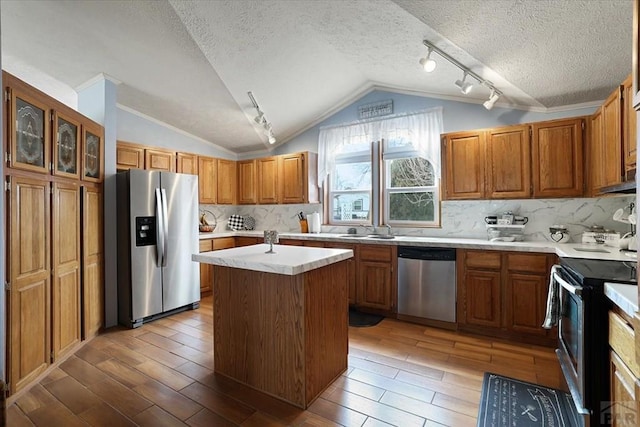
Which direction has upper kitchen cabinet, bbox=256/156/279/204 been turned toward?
toward the camera

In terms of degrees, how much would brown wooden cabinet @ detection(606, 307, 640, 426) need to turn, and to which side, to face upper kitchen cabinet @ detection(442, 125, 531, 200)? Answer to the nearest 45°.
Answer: approximately 45° to its right

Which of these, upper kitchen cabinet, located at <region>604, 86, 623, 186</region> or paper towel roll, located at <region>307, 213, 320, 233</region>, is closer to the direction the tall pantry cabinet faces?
the upper kitchen cabinet

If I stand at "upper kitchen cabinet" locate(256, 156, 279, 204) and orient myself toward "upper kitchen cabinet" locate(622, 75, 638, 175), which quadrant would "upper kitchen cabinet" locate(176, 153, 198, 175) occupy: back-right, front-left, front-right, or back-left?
back-right

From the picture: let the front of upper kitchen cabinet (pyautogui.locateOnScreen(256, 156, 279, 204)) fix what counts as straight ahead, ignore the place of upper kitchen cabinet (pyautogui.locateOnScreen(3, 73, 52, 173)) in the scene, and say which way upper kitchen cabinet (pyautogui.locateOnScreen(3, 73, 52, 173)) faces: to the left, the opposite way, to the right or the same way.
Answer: to the left

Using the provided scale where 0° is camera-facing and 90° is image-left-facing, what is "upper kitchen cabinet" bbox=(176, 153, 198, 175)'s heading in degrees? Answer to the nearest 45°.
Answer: approximately 315°

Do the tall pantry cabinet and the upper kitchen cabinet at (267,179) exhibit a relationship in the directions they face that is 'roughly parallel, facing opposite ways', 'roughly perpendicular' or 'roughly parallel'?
roughly perpendicular

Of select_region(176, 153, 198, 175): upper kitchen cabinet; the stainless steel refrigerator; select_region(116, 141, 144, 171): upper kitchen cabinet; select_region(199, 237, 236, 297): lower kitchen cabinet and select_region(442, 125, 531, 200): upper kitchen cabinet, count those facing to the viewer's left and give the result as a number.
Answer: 0

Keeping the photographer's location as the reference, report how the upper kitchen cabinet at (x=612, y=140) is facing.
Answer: facing to the left of the viewer

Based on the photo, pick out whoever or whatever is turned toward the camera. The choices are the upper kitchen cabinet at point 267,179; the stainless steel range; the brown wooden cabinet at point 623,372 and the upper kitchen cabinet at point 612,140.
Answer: the upper kitchen cabinet at point 267,179

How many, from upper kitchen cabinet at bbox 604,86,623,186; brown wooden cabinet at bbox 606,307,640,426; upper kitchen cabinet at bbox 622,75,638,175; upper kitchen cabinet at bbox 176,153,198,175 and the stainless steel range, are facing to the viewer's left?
4

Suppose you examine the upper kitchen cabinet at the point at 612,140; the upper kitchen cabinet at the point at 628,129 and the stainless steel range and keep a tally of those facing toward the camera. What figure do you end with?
0

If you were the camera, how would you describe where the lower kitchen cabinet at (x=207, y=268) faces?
facing the viewer and to the right of the viewer

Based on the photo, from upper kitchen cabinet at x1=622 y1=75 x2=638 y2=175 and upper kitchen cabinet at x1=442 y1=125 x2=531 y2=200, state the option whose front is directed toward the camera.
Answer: upper kitchen cabinet at x1=442 y1=125 x2=531 y2=200

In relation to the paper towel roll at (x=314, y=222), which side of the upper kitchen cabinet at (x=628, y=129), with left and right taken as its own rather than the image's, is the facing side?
front
